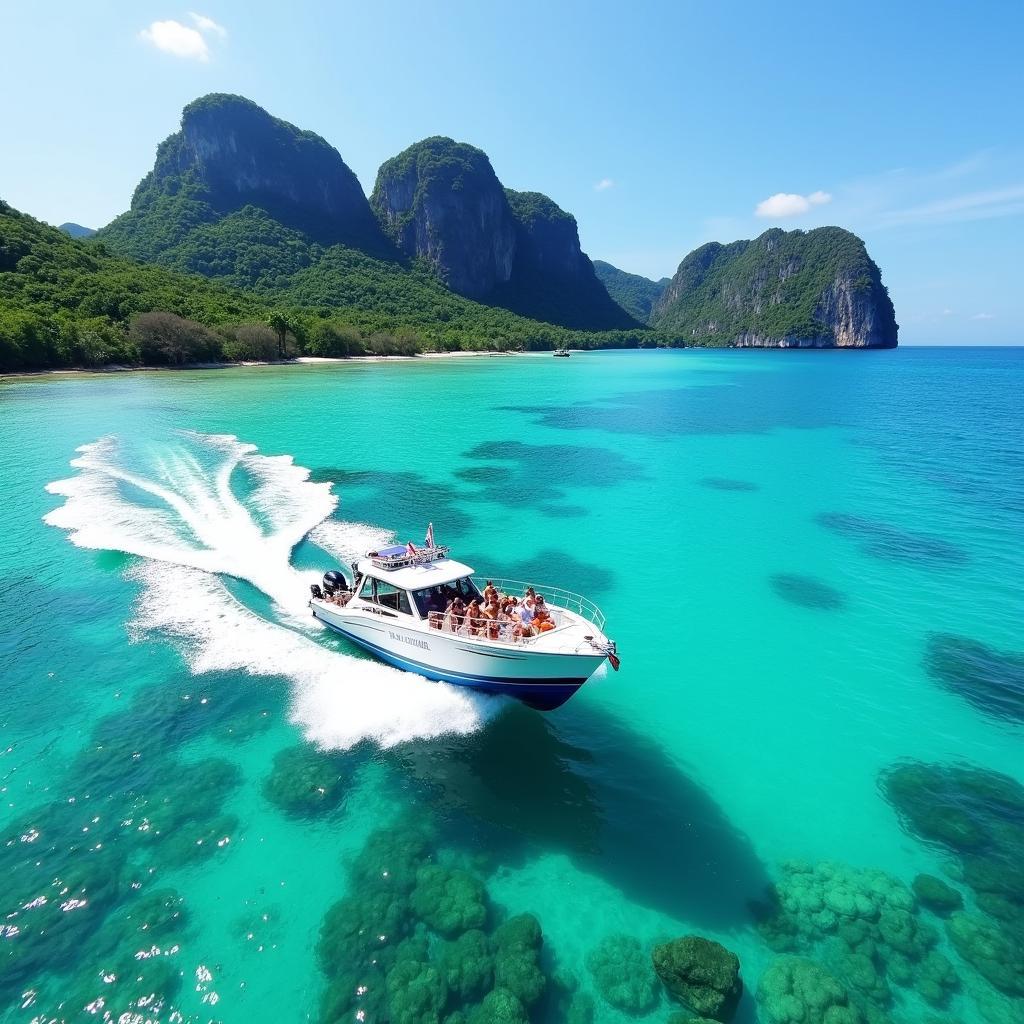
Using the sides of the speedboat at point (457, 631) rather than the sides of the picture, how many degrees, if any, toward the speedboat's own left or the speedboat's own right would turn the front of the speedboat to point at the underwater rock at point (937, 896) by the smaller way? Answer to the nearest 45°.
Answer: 0° — it already faces it

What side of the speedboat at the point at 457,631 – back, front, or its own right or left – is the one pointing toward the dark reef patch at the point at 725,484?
left

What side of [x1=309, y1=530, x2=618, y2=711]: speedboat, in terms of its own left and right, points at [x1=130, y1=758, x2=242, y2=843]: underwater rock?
right

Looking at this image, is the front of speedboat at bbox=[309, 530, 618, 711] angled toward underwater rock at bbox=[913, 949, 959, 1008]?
yes

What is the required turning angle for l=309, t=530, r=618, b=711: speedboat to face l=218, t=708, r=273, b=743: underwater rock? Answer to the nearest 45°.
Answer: approximately 135° to its right

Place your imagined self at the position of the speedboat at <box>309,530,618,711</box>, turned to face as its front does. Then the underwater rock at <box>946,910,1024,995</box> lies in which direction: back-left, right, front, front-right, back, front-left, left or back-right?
front

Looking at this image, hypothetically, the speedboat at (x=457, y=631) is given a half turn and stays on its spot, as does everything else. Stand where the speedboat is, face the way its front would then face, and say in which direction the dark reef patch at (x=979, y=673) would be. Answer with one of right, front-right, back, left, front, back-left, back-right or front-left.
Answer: back-right

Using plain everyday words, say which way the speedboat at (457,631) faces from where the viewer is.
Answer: facing the viewer and to the right of the viewer

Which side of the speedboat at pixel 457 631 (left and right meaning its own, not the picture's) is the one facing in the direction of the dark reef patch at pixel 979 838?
front

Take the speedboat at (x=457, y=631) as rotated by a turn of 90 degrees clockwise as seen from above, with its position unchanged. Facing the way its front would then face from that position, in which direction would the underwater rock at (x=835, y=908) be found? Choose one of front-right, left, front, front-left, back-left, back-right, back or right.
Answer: left

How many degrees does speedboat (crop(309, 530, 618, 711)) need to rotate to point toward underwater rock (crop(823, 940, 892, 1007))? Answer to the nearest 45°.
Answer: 0° — it already faces it

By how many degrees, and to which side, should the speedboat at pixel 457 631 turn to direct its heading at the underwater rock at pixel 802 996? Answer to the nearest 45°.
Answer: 0° — it already faces it

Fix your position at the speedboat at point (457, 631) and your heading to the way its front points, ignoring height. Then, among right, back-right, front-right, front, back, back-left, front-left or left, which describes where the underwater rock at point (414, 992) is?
front-right
